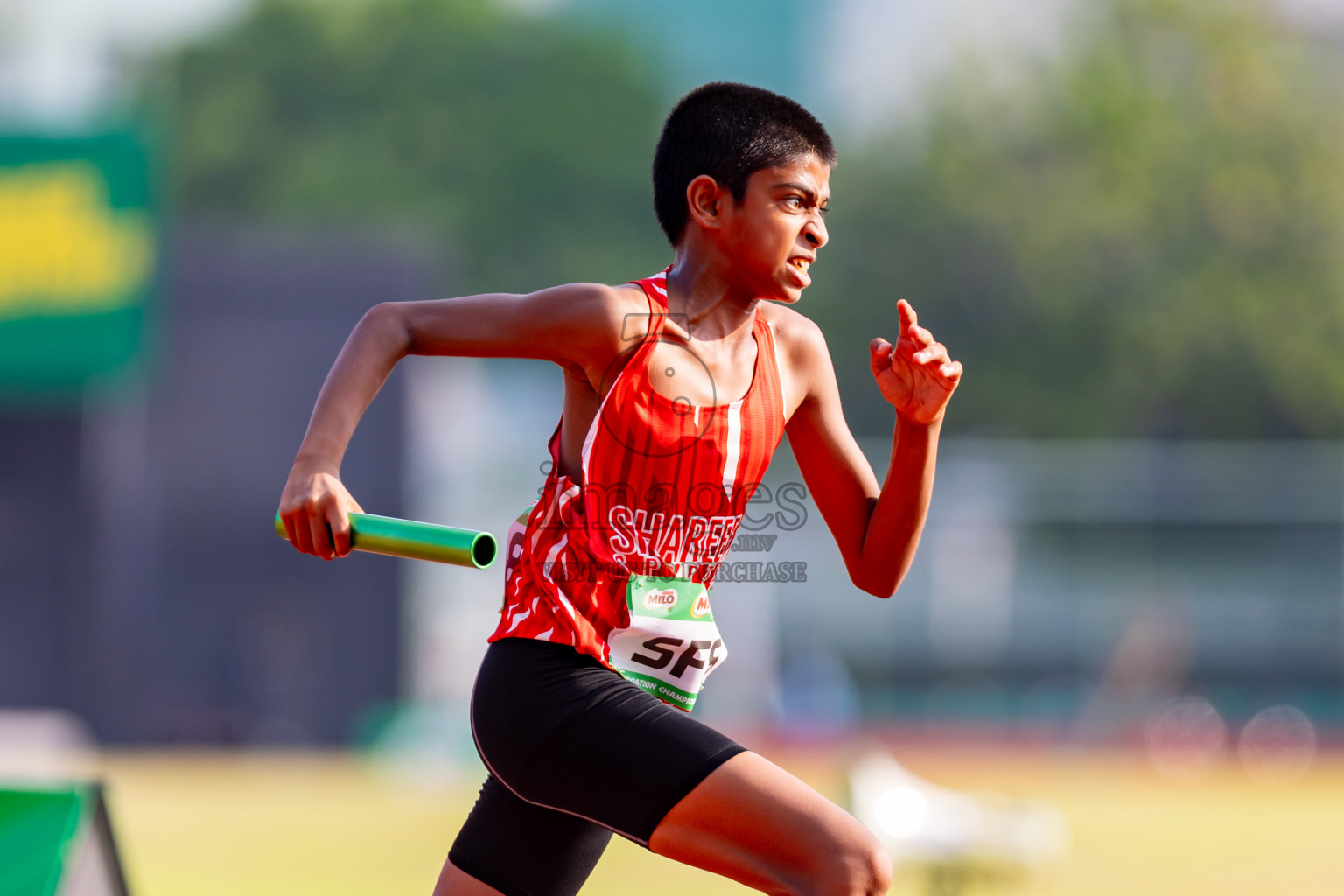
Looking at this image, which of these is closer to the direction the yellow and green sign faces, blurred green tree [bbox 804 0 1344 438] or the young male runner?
the young male runner

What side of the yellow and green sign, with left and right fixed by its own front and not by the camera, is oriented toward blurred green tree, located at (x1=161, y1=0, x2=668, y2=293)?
back

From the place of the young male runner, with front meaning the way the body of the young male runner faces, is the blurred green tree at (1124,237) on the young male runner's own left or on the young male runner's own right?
on the young male runner's own left

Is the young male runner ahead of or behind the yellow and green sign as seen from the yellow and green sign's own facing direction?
ahead

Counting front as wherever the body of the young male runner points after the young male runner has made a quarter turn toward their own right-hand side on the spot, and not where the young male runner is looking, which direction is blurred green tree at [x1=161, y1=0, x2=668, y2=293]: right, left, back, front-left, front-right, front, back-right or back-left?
back-right

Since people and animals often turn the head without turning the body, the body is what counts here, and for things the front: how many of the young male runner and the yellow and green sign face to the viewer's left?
0

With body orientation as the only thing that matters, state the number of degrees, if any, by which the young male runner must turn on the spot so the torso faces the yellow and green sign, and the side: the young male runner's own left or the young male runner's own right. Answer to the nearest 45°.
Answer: approximately 180°

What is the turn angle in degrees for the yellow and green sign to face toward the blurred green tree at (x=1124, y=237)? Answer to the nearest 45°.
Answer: approximately 135° to its left

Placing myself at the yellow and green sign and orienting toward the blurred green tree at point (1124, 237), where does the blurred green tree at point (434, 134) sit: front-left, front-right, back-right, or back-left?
front-left

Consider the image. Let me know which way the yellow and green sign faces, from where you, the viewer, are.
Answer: facing the viewer

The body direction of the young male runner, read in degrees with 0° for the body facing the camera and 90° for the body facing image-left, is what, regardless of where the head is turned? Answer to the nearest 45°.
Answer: approximately 315°
